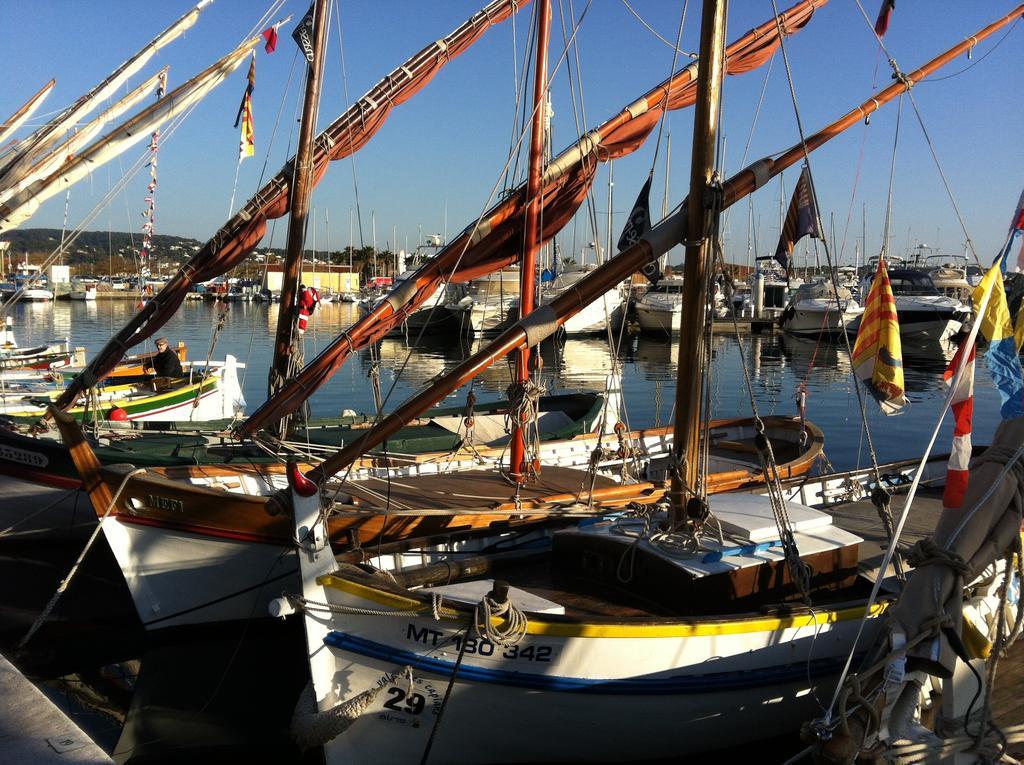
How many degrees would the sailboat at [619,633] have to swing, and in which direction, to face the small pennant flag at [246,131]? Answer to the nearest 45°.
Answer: approximately 90° to its right

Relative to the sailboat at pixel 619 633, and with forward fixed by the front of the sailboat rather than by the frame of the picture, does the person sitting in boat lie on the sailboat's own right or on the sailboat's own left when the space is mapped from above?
on the sailboat's own right

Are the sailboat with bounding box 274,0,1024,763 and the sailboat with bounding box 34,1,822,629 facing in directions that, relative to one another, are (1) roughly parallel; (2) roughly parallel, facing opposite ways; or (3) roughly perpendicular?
roughly parallel

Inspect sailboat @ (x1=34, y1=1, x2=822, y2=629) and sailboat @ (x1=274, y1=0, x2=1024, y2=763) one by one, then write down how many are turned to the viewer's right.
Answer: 0

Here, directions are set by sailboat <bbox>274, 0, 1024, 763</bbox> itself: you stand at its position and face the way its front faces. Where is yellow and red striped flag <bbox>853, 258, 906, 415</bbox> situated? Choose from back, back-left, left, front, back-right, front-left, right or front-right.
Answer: back
